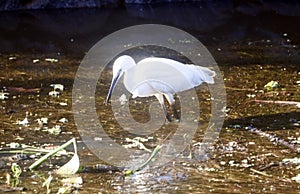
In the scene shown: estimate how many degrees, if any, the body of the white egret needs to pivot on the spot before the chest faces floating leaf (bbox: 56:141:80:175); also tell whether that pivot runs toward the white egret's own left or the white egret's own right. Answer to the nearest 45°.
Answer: approximately 45° to the white egret's own left

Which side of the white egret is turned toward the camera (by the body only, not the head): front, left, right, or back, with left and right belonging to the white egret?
left
